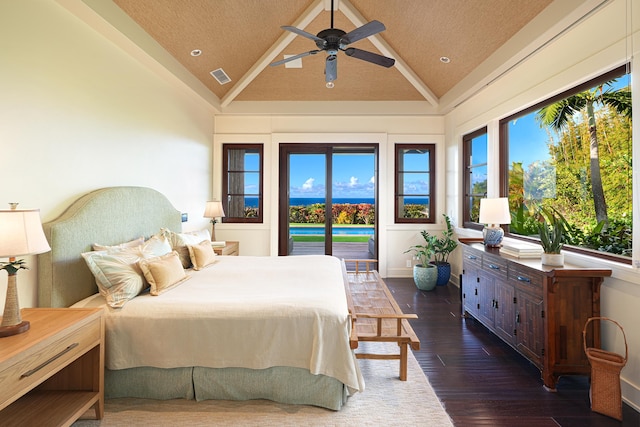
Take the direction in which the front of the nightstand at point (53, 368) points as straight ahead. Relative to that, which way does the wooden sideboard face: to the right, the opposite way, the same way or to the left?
the opposite way

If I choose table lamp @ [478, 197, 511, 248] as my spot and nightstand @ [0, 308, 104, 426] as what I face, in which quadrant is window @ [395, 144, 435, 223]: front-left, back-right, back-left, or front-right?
back-right

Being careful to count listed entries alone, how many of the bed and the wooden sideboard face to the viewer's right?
1

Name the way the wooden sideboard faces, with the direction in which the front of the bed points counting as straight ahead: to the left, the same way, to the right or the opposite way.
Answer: the opposite way

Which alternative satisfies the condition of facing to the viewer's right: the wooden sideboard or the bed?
the bed

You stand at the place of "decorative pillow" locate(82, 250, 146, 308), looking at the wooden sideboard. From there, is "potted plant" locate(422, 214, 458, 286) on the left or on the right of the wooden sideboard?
left

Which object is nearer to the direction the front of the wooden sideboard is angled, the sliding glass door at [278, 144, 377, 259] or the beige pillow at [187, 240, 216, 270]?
the beige pillow

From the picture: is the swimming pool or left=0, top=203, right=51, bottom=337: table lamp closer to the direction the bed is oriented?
the swimming pool

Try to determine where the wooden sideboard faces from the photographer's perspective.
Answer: facing the viewer and to the left of the viewer

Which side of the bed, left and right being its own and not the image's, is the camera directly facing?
right

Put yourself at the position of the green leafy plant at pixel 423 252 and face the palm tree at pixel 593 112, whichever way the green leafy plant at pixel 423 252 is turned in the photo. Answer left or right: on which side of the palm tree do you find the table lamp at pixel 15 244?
right

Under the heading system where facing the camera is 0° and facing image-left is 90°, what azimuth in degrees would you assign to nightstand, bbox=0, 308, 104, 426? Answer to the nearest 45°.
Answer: approximately 315°

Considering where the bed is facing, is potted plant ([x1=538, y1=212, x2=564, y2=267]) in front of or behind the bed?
in front

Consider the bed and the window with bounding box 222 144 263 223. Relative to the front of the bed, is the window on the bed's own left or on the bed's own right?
on the bed's own left
